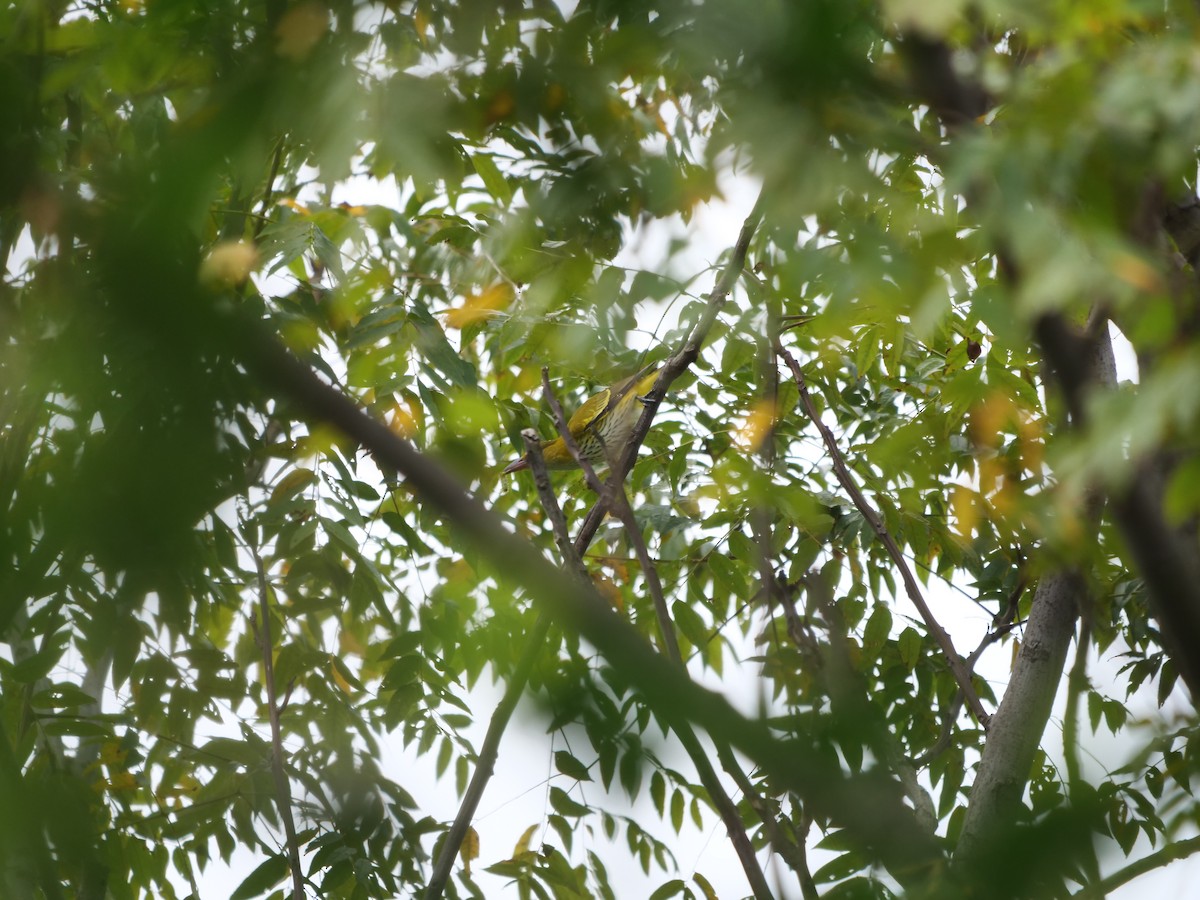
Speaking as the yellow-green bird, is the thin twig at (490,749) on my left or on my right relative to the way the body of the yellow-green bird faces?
on my left

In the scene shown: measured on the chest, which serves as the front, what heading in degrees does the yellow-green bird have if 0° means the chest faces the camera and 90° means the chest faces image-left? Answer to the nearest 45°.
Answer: approximately 90°
